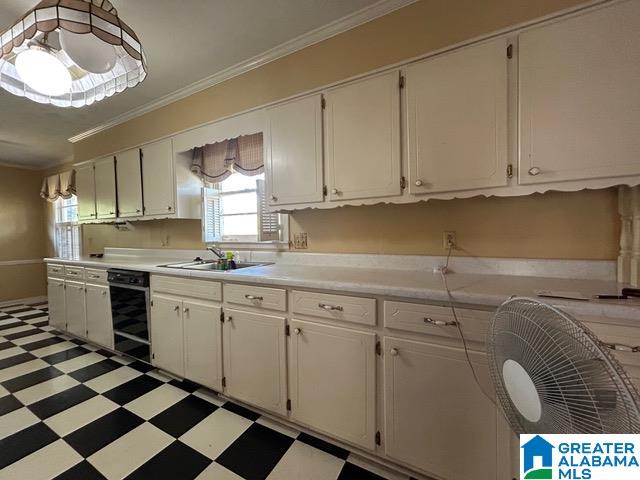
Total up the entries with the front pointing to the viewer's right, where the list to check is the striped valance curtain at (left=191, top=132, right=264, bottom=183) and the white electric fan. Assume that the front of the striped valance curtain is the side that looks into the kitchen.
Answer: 0

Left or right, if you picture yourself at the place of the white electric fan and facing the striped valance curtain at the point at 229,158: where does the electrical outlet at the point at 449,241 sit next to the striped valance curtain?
right

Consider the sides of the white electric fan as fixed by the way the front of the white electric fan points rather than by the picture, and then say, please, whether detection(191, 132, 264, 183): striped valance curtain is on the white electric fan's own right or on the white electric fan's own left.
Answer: on the white electric fan's own right

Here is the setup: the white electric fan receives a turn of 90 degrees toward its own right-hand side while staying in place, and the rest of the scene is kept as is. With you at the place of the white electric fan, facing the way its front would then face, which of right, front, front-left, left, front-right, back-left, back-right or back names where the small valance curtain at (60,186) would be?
front-left

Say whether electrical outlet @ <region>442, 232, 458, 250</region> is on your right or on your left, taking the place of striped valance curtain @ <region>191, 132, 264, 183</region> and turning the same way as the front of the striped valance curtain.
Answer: on your left

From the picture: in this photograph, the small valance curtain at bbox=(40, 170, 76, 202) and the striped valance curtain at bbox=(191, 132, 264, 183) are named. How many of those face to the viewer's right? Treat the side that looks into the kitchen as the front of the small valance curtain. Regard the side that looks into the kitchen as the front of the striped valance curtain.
0

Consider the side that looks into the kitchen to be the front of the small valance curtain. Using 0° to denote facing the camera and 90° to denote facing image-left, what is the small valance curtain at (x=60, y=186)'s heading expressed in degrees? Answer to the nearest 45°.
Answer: approximately 45°

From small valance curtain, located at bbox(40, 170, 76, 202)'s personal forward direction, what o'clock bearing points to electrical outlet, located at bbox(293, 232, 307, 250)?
The electrical outlet is roughly at 10 o'clock from the small valance curtain.

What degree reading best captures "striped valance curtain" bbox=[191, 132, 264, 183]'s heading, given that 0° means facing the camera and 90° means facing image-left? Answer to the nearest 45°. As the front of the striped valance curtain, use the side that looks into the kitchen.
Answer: approximately 45°

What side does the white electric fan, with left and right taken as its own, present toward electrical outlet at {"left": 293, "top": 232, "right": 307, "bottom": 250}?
right
